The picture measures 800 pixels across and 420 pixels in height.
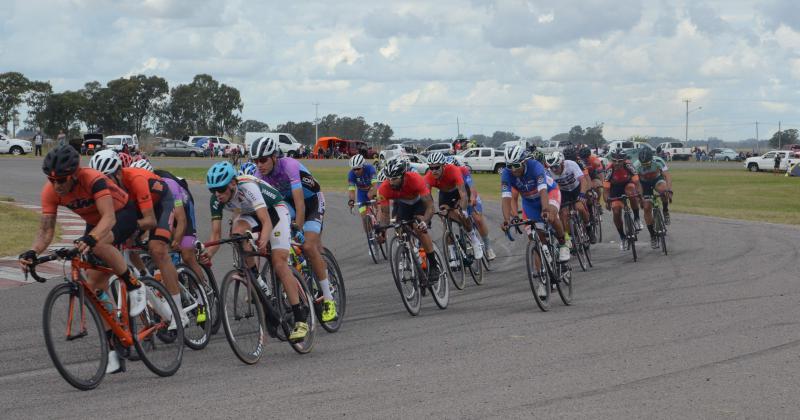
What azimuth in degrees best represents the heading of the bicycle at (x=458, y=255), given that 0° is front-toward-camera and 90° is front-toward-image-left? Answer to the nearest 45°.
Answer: approximately 45°

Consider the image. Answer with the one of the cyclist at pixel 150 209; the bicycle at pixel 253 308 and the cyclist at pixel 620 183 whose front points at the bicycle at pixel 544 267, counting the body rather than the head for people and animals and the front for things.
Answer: the cyclist at pixel 620 183

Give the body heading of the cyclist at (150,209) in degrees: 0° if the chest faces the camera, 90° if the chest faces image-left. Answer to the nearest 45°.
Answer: approximately 45°

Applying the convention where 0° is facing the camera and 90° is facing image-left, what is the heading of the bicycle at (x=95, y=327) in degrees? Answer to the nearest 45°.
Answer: approximately 45°

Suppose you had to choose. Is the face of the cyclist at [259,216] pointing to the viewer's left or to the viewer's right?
to the viewer's left

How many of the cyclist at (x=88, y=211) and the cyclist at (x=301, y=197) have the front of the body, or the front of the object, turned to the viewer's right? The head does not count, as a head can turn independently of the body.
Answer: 0

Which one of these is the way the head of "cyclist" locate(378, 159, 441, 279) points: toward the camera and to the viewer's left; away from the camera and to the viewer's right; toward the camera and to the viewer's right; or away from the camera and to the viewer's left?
toward the camera and to the viewer's left

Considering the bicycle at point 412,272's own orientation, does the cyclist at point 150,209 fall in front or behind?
in front

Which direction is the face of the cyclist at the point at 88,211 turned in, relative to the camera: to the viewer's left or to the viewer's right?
to the viewer's left

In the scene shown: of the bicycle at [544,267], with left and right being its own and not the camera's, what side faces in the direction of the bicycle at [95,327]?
front
